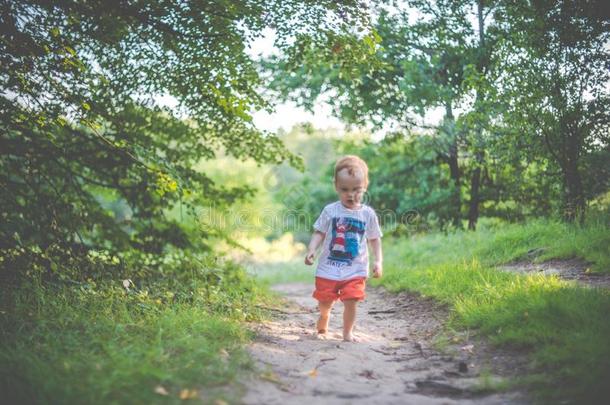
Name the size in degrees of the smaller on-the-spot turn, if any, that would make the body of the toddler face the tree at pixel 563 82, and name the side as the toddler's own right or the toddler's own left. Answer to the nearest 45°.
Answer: approximately 135° to the toddler's own left

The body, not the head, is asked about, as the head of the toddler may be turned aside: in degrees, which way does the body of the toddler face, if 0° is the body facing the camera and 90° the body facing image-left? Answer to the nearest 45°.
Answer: approximately 0°

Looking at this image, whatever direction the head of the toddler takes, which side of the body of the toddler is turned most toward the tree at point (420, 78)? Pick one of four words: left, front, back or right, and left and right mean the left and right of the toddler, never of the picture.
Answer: back
